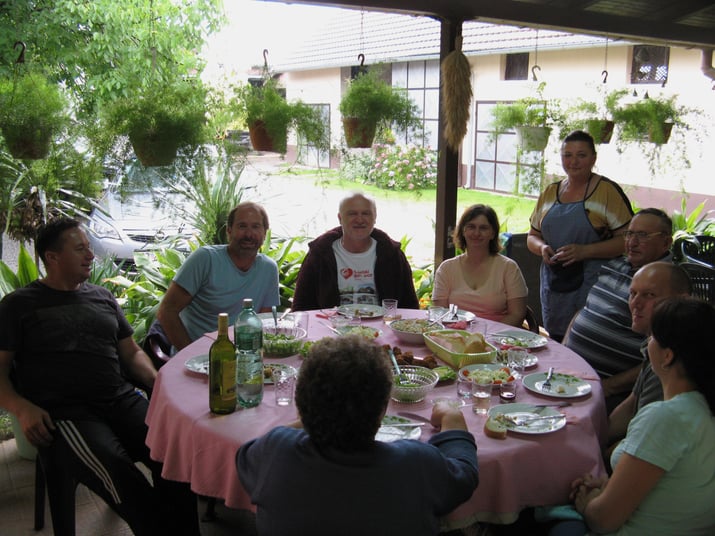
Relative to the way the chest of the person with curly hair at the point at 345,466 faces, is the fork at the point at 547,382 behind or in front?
in front

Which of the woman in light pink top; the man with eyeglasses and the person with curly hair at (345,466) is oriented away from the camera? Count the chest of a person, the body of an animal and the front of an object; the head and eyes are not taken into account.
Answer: the person with curly hair

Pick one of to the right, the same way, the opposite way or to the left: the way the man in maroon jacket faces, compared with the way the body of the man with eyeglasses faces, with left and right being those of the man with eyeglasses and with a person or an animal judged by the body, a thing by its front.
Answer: to the left

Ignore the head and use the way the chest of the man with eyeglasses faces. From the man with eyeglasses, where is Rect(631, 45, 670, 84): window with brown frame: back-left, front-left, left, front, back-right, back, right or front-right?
back-right

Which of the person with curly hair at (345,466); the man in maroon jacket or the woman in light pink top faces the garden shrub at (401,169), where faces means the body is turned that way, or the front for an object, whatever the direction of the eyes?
the person with curly hair

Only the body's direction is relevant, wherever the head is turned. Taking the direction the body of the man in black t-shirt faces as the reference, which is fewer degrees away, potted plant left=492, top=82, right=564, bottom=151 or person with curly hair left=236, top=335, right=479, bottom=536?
the person with curly hair

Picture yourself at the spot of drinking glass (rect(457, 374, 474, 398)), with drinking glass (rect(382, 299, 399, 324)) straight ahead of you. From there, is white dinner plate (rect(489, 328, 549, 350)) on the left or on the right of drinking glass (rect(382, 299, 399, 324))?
right

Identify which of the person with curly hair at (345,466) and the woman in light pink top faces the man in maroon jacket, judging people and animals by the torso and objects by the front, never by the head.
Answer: the person with curly hair

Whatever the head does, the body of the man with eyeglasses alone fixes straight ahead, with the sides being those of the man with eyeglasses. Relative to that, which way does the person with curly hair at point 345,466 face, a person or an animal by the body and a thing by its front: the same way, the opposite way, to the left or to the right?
to the right

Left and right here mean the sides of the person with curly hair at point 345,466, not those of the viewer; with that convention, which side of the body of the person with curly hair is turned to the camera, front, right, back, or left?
back

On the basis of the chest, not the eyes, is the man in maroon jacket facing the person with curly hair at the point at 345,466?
yes

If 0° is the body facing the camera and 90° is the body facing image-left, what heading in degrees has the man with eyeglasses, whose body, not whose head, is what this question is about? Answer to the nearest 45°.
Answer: approximately 45°

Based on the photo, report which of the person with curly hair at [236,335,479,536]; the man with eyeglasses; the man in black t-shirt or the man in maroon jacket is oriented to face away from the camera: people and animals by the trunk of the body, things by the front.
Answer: the person with curly hair

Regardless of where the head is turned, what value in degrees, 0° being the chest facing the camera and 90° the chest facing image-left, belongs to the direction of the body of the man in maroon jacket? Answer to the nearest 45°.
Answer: approximately 0°

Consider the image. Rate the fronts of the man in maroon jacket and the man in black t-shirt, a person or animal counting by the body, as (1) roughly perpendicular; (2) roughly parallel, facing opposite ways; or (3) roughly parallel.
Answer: roughly perpendicular
